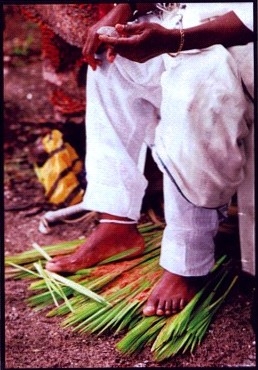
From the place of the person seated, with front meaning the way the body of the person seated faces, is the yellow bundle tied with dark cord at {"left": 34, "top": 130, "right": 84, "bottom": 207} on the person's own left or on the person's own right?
on the person's own right

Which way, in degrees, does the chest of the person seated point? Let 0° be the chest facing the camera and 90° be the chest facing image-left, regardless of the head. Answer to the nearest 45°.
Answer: approximately 45°
